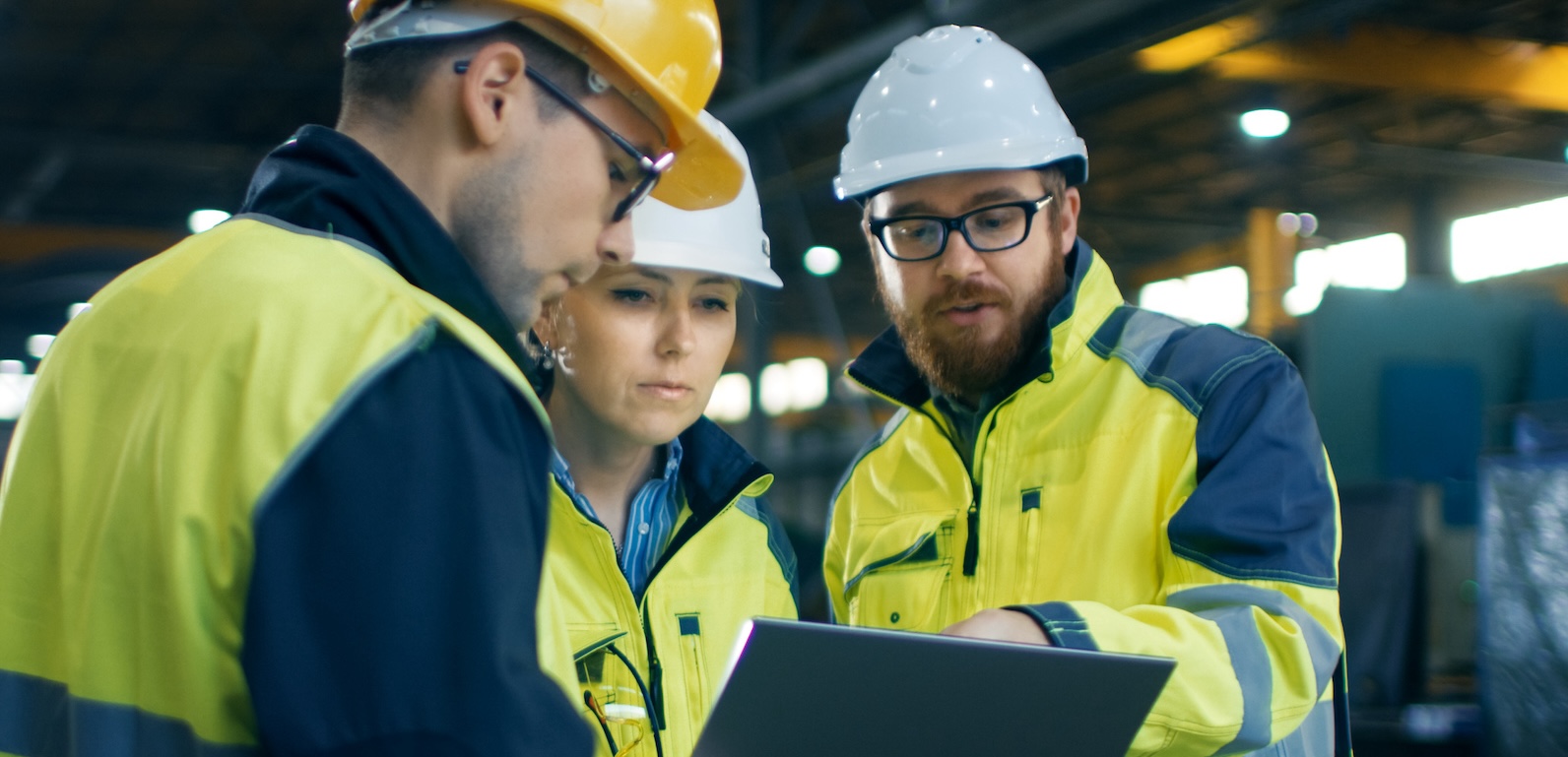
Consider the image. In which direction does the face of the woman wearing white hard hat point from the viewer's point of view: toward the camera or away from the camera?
toward the camera

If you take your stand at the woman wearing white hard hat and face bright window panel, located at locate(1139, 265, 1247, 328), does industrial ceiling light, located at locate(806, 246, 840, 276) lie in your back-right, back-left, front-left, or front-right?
front-left

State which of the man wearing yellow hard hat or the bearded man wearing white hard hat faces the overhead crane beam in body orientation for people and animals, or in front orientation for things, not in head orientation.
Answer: the man wearing yellow hard hat

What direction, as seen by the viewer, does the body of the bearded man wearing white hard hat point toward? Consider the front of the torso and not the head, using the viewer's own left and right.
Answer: facing the viewer and to the left of the viewer

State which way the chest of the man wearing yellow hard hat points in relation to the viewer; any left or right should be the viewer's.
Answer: facing away from the viewer and to the right of the viewer

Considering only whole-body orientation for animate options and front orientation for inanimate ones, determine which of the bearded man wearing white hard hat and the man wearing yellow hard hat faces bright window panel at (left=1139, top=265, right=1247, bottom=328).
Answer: the man wearing yellow hard hat

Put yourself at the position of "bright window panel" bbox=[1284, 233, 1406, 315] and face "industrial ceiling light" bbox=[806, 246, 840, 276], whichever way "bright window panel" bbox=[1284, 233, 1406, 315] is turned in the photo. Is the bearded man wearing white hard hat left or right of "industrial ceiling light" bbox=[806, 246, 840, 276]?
left

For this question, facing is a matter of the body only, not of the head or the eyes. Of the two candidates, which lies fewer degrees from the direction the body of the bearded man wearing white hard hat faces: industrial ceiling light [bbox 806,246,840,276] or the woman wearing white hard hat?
the woman wearing white hard hat

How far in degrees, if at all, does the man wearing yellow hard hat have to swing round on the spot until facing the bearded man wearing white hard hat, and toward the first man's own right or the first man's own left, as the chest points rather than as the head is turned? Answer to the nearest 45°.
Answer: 0° — they already face them

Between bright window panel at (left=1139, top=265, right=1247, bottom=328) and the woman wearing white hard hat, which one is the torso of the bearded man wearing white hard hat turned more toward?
the woman wearing white hard hat

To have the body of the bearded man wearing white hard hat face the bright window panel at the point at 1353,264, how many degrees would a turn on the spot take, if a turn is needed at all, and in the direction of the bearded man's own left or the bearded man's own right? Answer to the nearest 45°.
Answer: approximately 135° to the bearded man's own right

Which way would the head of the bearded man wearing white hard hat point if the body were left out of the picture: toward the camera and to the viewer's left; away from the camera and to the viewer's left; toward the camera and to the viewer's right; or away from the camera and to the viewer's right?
toward the camera and to the viewer's left

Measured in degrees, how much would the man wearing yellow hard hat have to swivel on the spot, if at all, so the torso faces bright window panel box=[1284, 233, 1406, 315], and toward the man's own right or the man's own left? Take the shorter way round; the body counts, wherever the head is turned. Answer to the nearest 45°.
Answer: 0° — they already face it

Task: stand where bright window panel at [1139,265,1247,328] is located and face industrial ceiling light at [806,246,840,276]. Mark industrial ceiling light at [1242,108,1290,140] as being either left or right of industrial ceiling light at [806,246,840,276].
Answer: left

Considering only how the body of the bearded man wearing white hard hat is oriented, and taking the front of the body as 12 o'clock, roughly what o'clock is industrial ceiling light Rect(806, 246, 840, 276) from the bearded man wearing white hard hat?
The industrial ceiling light is roughly at 4 o'clock from the bearded man wearing white hard hat.

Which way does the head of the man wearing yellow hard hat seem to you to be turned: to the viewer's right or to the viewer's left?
to the viewer's right

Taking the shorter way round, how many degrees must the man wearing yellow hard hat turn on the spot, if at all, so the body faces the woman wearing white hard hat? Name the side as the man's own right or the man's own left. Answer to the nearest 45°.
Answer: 0° — they already face them

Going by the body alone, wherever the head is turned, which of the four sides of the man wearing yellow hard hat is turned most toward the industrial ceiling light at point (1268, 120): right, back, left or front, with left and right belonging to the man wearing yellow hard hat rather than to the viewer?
front
